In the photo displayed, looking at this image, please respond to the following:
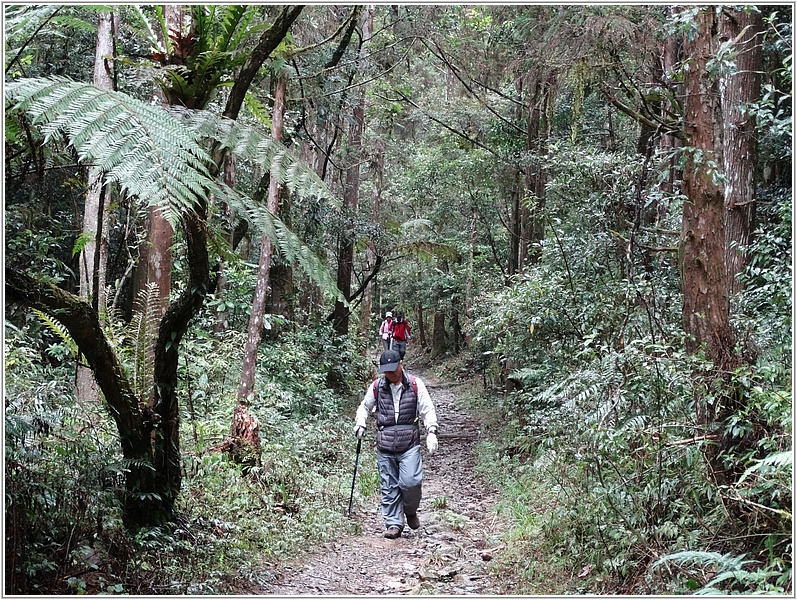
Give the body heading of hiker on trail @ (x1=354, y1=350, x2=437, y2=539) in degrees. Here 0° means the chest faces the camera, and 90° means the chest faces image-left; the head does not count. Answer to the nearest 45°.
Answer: approximately 0°

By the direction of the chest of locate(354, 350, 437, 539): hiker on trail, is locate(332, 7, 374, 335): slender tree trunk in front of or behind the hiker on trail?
behind

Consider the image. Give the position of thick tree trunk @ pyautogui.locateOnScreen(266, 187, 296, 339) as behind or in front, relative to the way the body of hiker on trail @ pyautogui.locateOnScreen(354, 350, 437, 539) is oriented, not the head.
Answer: behind

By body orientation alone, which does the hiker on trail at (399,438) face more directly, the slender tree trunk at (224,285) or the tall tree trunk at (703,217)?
the tall tree trunk

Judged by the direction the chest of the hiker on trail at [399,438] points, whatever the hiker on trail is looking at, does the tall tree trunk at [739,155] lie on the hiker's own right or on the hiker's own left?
on the hiker's own left

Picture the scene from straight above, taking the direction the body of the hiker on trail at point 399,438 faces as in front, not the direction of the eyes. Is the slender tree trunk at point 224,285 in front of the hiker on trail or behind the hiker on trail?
behind

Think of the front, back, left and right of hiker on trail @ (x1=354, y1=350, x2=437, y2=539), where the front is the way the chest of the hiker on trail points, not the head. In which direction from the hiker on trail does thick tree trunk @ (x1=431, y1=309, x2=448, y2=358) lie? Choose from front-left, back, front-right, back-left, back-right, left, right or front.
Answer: back

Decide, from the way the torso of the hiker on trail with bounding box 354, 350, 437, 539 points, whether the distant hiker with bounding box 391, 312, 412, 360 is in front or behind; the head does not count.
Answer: behind

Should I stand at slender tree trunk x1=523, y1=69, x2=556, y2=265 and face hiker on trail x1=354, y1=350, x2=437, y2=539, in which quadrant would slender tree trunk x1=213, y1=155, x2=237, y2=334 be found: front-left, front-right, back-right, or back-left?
front-right
